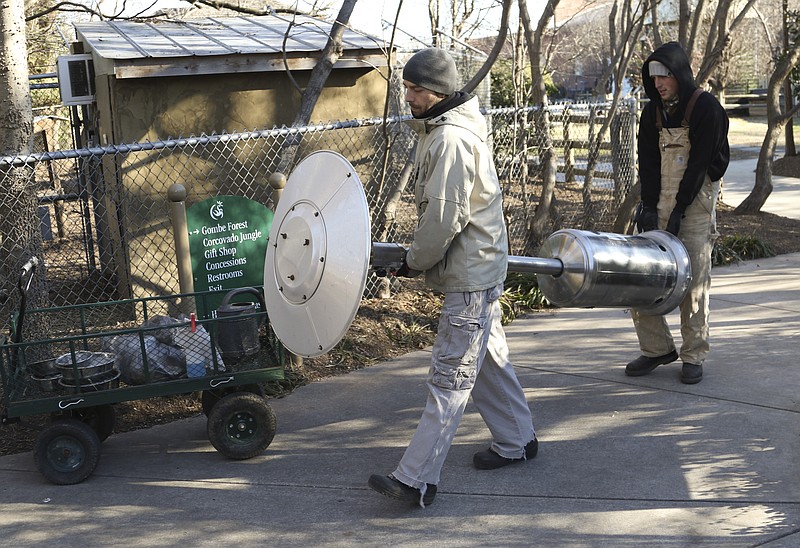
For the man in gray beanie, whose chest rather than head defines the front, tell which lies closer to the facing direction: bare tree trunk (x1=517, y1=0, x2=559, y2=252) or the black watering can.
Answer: the black watering can

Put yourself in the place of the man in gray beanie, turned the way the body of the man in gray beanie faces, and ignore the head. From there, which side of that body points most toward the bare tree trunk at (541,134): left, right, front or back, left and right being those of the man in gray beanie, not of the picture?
right

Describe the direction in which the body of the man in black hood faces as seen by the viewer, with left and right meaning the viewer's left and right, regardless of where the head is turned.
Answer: facing the viewer and to the left of the viewer

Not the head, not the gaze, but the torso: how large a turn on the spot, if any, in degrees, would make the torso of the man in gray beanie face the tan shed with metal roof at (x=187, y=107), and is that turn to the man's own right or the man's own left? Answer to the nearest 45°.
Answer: approximately 45° to the man's own right

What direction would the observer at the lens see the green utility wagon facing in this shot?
facing to the left of the viewer

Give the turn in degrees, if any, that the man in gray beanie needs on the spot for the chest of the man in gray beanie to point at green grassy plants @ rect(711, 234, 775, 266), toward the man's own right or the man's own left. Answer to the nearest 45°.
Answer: approximately 135° to the man's own right

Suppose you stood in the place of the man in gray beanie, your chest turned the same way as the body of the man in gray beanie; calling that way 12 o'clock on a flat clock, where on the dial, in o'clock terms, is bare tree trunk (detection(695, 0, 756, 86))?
The bare tree trunk is roughly at 4 o'clock from the man in gray beanie.

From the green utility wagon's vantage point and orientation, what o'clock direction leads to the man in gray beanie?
The man in gray beanie is roughly at 7 o'clock from the green utility wagon.

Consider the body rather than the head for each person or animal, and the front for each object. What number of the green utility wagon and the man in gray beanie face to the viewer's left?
2

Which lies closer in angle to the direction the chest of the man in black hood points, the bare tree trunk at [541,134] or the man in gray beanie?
the man in gray beanie

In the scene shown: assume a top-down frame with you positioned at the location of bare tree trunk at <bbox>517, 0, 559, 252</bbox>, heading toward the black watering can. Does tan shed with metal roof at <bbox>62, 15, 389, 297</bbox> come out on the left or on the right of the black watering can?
right

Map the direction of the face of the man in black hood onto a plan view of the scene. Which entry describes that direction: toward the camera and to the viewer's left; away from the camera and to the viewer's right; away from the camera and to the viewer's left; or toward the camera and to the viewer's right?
toward the camera and to the viewer's left

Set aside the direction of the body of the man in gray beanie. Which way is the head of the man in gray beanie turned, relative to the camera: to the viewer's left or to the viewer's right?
to the viewer's left

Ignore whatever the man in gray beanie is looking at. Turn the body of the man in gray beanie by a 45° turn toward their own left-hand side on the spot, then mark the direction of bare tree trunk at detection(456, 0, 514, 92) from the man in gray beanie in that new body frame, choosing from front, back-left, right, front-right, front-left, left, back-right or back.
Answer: back-right

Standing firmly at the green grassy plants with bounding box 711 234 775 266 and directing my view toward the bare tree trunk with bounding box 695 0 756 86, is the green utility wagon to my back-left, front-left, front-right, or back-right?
back-left

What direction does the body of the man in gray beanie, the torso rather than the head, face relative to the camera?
to the viewer's left

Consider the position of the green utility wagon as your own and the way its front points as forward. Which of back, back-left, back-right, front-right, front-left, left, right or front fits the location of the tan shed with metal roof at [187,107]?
right
